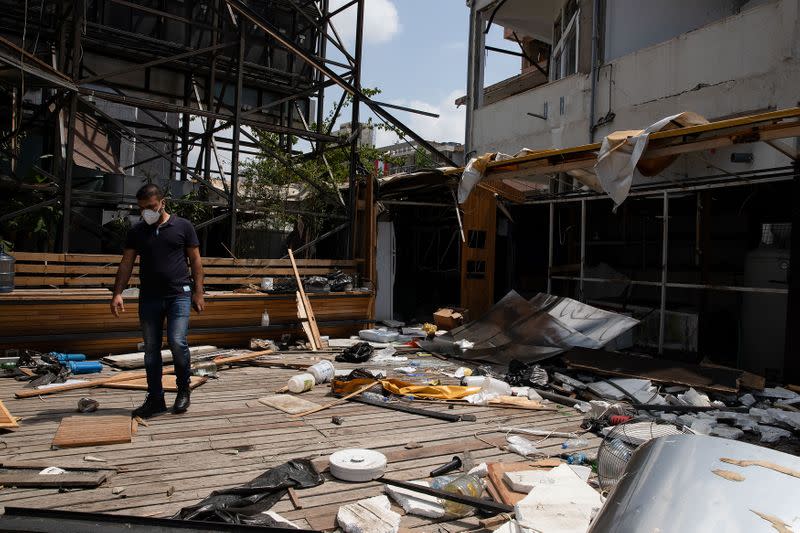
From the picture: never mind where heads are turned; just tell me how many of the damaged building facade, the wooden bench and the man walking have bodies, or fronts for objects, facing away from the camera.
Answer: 0

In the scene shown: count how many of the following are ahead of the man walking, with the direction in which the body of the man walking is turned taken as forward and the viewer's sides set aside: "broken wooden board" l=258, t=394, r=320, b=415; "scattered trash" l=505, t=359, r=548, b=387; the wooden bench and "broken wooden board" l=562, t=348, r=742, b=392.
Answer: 0

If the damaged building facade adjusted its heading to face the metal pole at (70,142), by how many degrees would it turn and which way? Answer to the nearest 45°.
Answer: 0° — it already faces it

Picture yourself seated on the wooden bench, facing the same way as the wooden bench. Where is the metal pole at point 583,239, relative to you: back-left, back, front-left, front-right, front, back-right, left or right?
left

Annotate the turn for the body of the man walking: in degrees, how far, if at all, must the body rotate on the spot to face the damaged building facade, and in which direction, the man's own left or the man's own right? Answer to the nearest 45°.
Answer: approximately 135° to the man's own left

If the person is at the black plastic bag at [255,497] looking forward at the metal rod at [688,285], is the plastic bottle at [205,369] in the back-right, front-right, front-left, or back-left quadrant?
front-left

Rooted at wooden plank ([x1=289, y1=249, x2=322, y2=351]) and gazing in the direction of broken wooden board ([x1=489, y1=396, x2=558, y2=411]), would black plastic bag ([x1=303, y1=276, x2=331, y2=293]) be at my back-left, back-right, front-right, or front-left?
back-left

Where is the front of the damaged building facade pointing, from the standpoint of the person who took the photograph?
facing the viewer and to the left of the viewer

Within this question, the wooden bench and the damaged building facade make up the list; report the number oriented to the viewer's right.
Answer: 0

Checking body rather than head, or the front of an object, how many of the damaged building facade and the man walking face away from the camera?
0

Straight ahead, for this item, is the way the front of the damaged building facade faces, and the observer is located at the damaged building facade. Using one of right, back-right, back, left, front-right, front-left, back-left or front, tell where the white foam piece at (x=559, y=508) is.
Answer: front-left

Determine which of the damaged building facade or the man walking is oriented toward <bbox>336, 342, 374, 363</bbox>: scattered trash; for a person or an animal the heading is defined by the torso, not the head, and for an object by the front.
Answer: the damaged building facade

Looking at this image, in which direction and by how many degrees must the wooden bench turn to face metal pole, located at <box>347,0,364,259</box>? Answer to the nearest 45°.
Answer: approximately 135° to its left

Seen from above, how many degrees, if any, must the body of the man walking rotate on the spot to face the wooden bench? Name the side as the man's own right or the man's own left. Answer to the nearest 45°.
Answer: approximately 135° to the man's own right

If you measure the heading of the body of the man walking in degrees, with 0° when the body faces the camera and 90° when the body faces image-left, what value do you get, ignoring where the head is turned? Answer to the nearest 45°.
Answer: approximately 45°

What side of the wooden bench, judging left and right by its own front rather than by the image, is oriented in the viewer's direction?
front

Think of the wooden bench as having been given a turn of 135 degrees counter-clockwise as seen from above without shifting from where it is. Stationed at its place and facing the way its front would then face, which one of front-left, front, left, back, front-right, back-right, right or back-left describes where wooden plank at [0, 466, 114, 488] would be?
back-right

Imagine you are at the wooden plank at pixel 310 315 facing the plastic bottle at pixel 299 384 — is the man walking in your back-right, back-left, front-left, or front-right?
front-right

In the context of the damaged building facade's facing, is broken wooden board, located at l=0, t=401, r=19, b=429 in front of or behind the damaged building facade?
in front

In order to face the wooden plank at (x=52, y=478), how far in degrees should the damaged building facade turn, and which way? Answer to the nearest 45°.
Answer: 0° — it already faces it
